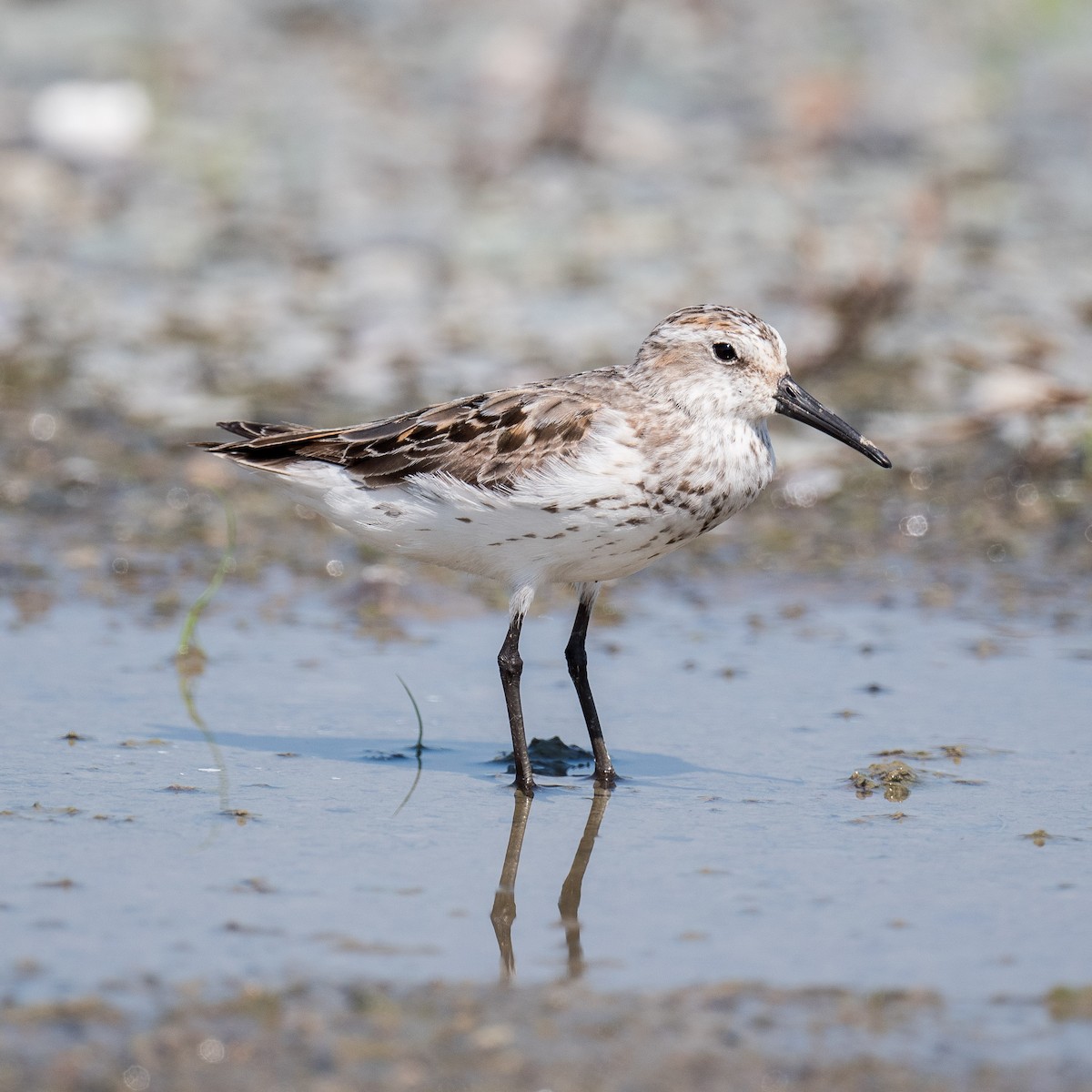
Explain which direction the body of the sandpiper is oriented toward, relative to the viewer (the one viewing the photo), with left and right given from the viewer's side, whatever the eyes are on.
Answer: facing to the right of the viewer
